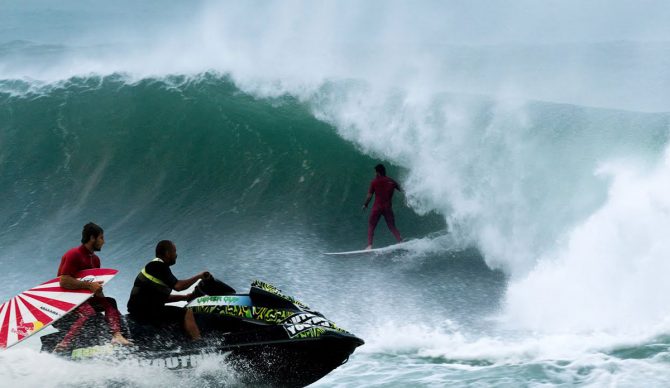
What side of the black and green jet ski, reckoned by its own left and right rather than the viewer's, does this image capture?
right

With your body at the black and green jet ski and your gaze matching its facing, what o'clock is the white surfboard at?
The white surfboard is roughly at 10 o'clock from the black and green jet ski.

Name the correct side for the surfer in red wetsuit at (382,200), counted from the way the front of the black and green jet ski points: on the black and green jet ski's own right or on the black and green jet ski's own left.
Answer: on the black and green jet ski's own left

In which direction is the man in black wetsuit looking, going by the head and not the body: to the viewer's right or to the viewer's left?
to the viewer's right
